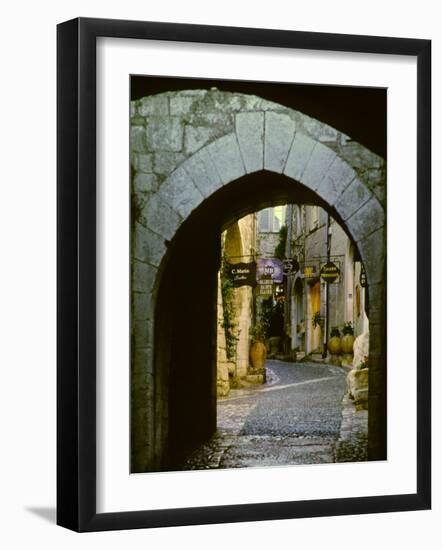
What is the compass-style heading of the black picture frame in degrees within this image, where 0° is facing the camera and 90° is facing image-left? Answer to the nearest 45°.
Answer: approximately 315°
